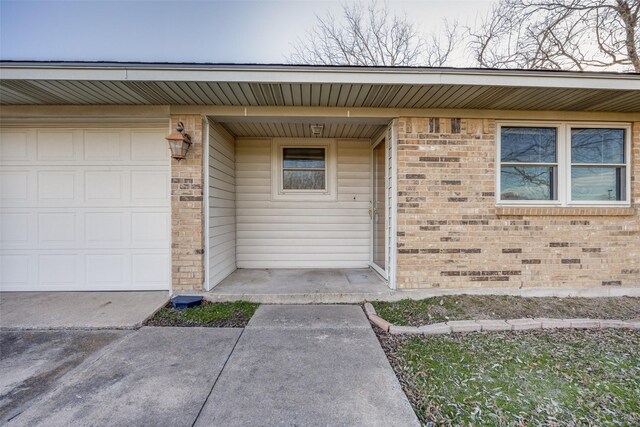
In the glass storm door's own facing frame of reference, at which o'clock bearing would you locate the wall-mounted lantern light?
The wall-mounted lantern light is roughly at 11 o'clock from the glass storm door.

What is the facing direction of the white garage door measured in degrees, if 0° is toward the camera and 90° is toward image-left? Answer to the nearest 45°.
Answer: approximately 0°

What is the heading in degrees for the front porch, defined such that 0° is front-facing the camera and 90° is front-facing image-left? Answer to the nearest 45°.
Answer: approximately 0°

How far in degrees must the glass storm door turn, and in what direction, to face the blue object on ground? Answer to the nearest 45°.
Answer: approximately 45° to its left

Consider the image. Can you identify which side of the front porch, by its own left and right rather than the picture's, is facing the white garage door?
right

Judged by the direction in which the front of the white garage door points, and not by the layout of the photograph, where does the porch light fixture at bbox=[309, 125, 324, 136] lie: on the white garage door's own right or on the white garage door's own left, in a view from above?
on the white garage door's own left

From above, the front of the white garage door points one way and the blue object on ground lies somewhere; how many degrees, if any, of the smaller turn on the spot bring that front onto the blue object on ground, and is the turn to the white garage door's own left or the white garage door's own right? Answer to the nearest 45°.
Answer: approximately 45° to the white garage door's own left

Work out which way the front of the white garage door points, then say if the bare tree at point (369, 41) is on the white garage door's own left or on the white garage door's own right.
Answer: on the white garage door's own left

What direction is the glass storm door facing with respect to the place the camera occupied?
facing to the left of the viewer

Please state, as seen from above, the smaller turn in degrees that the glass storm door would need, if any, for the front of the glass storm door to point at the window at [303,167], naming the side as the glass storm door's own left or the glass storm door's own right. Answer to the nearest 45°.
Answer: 0° — it already faces it
